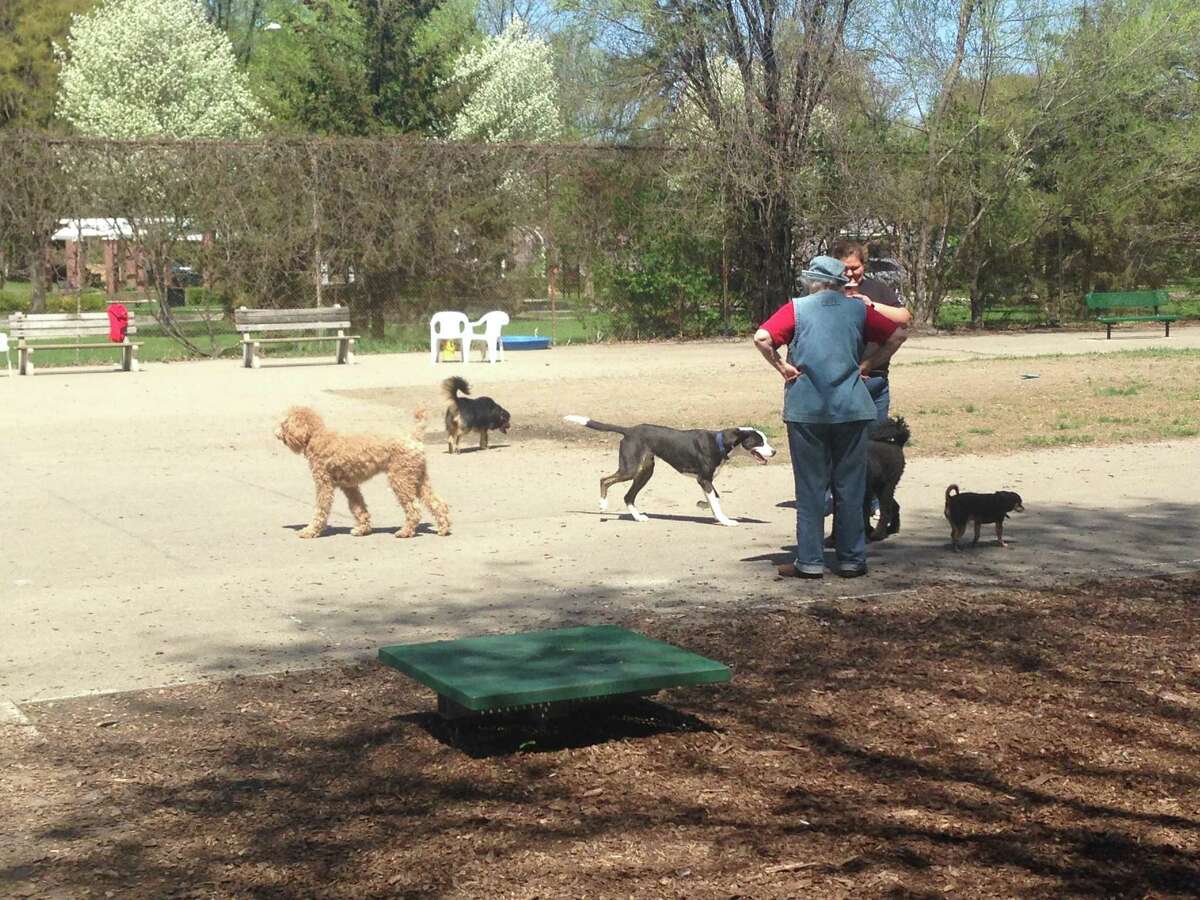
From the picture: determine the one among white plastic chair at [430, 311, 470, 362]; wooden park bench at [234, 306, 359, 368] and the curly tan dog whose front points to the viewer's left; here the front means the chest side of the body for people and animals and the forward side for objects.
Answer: the curly tan dog

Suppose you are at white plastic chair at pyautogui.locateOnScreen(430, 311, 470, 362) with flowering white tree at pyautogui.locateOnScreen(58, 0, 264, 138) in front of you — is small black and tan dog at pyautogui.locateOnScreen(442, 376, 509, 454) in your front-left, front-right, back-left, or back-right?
back-left

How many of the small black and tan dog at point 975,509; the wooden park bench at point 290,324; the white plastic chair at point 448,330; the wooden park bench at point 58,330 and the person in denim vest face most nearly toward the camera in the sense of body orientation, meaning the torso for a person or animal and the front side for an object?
3

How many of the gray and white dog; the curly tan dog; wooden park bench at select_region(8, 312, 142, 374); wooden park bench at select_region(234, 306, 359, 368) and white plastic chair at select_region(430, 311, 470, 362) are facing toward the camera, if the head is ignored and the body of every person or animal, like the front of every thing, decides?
3

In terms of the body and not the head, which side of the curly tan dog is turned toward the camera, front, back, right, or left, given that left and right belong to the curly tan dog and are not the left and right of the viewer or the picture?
left

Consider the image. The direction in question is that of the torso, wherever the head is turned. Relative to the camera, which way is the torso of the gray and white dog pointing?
to the viewer's right

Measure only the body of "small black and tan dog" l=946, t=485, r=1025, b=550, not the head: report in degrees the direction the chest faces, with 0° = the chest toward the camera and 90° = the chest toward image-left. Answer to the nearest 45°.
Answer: approximately 270°

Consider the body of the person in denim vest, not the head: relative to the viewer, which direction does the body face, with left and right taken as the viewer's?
facing away from the viewer

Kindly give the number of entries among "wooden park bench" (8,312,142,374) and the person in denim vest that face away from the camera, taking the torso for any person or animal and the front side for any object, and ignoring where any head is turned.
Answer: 1

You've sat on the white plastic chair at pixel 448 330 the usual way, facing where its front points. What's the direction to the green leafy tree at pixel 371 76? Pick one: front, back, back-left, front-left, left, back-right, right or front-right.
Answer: back

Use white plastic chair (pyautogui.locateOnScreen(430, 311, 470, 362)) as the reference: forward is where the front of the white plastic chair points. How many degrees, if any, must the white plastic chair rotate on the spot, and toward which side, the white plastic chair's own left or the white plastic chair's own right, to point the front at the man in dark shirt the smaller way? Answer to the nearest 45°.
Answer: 0° — it already faces them

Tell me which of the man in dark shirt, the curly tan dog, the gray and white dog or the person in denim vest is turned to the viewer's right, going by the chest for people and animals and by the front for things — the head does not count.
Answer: the gray and white dog

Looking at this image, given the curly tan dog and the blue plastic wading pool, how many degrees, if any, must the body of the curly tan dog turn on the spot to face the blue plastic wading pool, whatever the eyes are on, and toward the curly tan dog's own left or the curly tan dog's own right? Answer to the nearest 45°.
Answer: approximately 90° to the curly tan dog's own right

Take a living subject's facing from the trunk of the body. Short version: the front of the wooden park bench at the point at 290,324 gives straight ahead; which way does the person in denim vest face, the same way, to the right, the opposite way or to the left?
the opposite way
